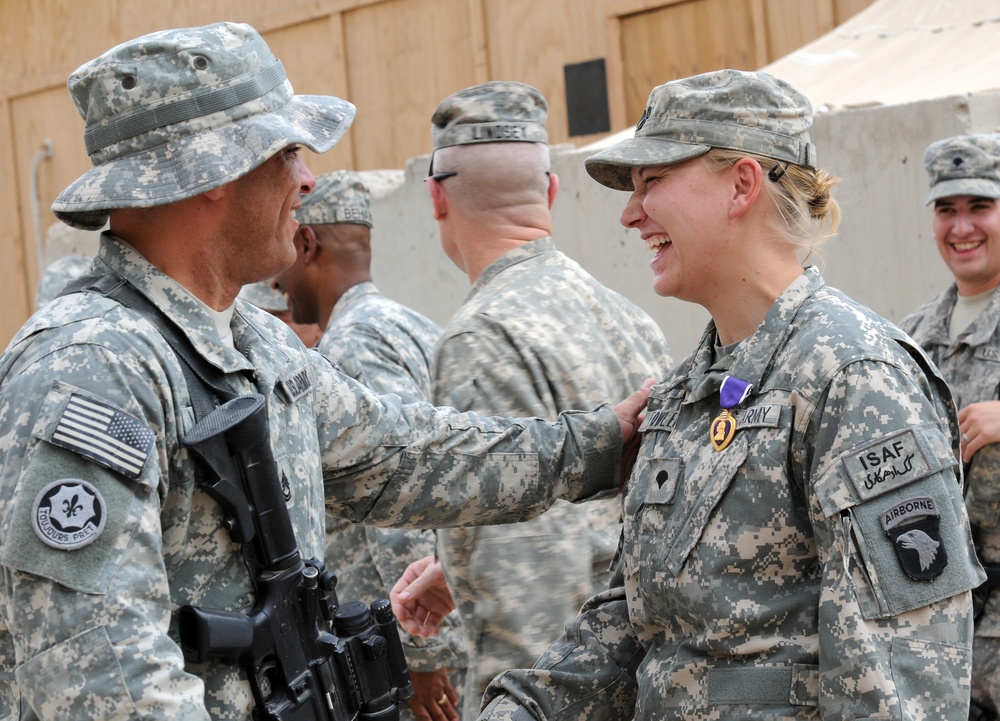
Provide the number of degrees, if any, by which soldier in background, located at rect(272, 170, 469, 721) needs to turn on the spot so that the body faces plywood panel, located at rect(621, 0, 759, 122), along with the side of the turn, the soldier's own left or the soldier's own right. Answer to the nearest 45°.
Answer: approximately 90° to the soldier's own right

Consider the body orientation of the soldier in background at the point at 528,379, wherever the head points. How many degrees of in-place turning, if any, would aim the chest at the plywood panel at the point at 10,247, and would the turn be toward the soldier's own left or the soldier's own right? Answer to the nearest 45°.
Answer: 0° — they already face it

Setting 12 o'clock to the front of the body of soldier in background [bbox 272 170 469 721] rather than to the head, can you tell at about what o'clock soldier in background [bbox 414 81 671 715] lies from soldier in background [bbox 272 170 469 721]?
soldier in background [bbox 414 81 671 715] is roughly at 7 o'clock from soldier in background [bbox 272 170 469 721].

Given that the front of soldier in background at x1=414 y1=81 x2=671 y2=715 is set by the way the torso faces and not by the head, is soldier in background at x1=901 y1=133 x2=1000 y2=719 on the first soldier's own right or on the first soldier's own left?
on the first soldier's own right

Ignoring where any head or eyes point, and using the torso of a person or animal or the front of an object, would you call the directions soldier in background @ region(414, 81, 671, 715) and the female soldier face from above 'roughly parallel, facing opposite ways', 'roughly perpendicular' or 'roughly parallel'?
roughly perpendicular

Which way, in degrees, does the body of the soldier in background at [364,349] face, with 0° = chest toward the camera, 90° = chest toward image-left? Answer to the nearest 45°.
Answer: approximately 135°

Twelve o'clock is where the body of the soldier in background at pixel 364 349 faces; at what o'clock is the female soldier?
The female soldier is roughly at 7 o'clock from the soldier in background.

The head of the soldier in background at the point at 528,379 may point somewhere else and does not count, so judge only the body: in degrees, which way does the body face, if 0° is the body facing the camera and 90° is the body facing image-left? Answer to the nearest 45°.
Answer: approximately 135°
